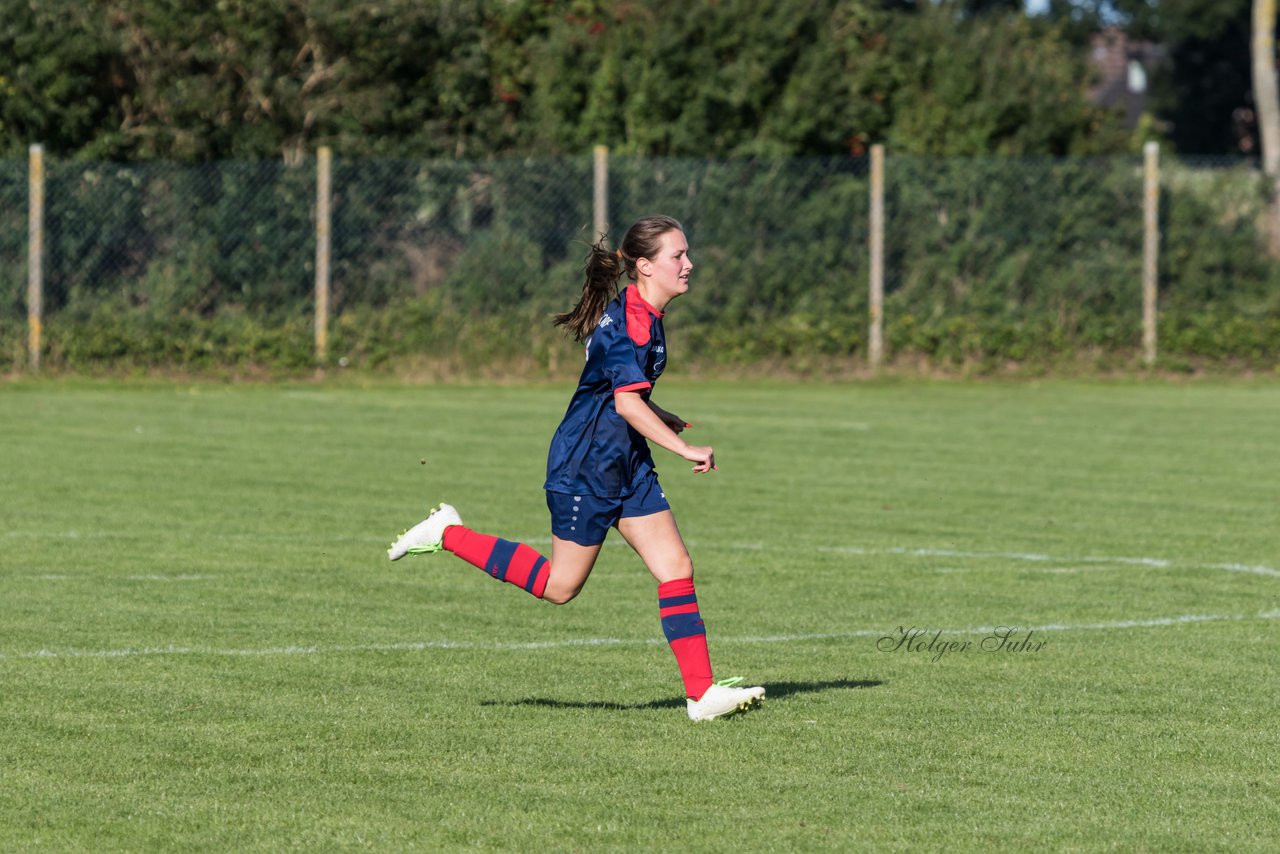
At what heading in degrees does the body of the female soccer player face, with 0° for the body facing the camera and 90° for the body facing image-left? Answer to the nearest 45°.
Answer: approximately 270°

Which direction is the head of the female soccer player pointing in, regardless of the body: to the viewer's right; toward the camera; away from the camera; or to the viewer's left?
to the viewer's right

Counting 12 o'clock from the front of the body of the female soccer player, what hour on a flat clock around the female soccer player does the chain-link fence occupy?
The chain-link fence is roughly at 9 o'clock from the female soccer player.
